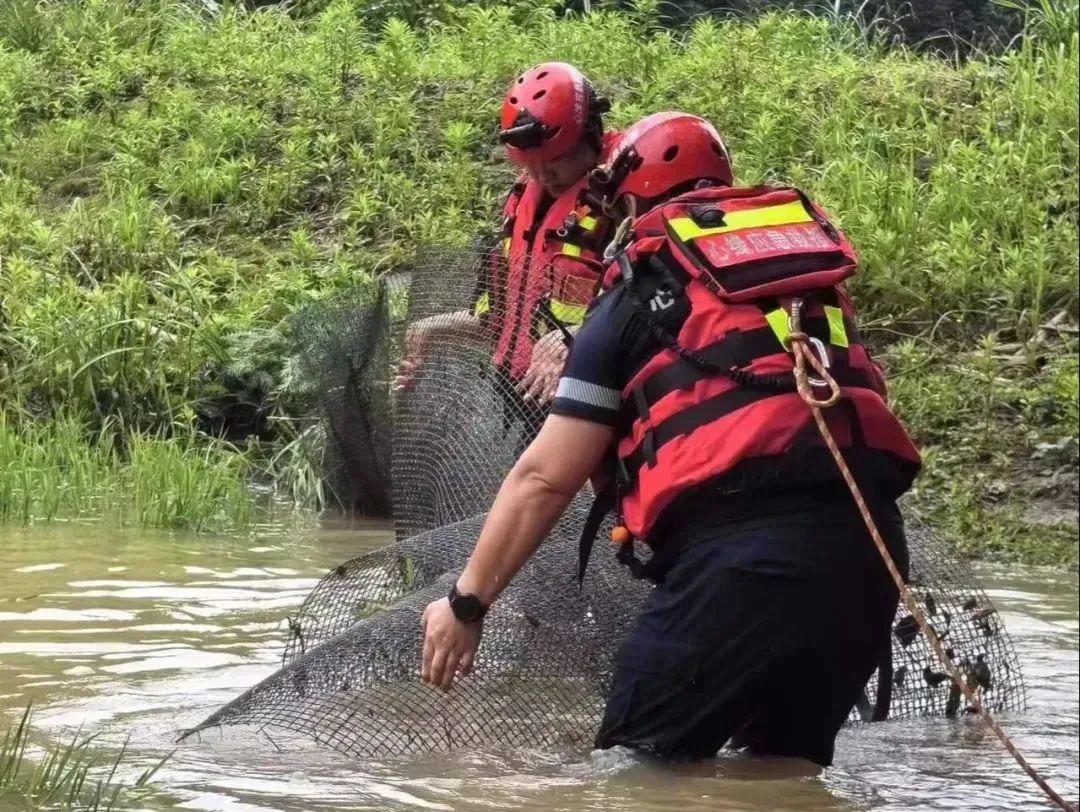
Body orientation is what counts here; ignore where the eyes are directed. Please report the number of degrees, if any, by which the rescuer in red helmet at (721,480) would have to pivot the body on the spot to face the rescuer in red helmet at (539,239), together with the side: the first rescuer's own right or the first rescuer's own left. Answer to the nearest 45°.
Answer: approximately 45° to the first rescuer's own right

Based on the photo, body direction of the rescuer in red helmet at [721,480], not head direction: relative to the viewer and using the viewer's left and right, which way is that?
facing away from the viewer and to the left of the viewer
